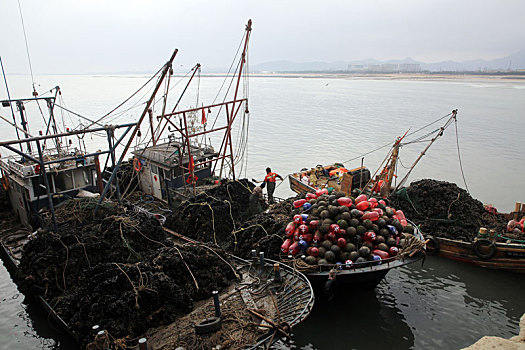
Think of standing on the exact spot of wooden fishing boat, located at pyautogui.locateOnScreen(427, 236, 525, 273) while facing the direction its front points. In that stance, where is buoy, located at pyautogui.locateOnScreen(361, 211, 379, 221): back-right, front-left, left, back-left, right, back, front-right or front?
front-left

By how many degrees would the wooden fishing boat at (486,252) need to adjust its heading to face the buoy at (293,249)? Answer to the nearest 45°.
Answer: approximately 45° to its left

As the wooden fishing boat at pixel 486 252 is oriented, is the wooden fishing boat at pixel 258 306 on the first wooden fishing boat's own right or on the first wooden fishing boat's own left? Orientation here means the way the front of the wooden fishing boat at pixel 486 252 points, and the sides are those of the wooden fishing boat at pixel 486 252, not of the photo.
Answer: on the first wooden fishing boat's own left

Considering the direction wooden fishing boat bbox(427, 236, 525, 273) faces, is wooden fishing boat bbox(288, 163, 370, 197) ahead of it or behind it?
ahead

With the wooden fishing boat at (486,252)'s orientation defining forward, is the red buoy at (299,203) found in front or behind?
in front

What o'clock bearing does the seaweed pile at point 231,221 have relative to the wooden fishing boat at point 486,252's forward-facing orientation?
The seaweed pile is roughly at 11 o'clock from the wooden fishing boat.

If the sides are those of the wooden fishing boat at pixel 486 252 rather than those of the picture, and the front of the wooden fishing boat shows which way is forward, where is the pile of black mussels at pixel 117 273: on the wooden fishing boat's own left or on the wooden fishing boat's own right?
on the wooden fishing boat's own left

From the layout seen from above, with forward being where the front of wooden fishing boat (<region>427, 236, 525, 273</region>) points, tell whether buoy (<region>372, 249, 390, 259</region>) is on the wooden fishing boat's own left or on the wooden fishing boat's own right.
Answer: on the wooden fishing boat's own left

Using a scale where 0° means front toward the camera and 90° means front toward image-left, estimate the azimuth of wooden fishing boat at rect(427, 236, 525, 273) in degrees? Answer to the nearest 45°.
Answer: approximately 90°

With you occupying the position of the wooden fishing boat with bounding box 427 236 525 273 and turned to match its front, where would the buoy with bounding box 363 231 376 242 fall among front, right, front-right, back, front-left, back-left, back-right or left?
front-left

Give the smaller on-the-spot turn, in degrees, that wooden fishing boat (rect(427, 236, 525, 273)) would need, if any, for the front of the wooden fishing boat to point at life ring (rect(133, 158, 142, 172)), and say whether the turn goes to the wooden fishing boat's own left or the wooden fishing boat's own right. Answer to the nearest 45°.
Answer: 0° — it already faces it
